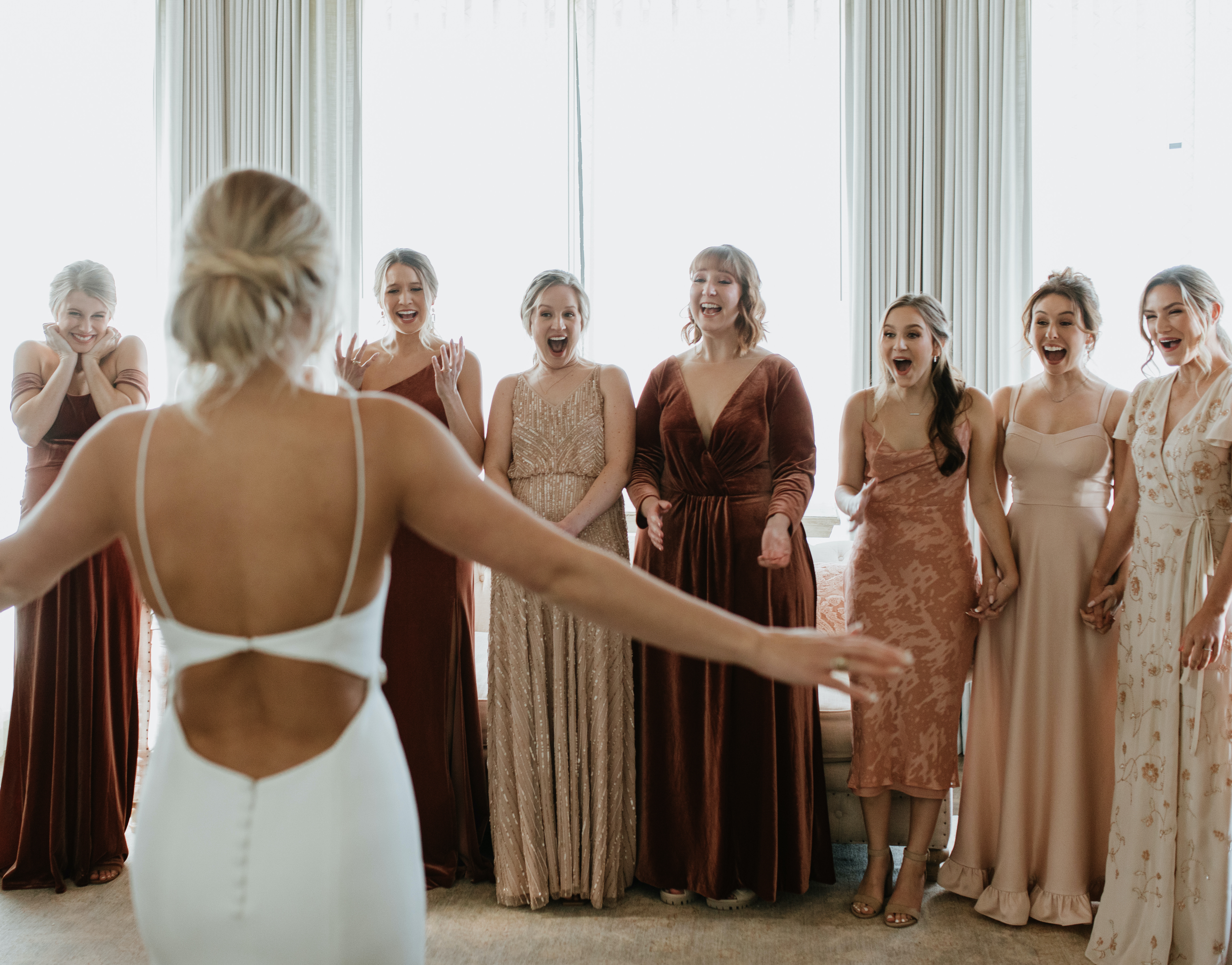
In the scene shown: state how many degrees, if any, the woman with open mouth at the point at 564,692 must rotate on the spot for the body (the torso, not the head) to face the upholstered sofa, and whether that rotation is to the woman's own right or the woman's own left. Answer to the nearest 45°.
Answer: approximately 90° to the woman's own left

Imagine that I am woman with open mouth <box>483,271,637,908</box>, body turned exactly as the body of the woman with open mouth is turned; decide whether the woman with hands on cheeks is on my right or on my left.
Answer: on my right

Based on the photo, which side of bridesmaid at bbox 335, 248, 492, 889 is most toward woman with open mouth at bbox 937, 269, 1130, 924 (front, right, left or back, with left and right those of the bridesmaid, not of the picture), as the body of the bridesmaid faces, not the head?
left

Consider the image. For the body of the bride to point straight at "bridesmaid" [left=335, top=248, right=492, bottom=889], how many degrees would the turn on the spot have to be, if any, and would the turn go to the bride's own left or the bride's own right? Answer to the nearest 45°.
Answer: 0° — they already face them

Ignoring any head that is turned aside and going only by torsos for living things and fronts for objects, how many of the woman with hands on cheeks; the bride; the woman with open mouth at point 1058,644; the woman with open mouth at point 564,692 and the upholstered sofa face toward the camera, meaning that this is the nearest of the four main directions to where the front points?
4

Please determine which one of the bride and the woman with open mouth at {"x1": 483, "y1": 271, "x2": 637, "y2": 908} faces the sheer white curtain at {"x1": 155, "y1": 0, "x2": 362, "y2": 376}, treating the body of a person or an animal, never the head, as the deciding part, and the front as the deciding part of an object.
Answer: the bride

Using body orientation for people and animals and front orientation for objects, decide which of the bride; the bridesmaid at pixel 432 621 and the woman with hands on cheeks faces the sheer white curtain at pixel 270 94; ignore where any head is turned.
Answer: the bride

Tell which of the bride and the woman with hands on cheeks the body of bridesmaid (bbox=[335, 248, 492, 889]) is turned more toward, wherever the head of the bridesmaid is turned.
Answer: the bride

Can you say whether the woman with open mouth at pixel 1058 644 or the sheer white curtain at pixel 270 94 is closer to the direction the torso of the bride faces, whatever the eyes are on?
the sheer white curtain
